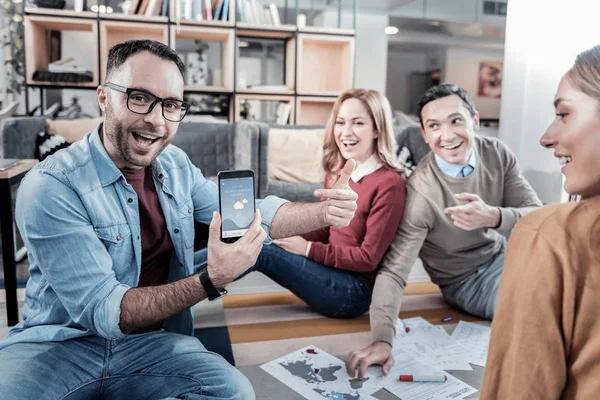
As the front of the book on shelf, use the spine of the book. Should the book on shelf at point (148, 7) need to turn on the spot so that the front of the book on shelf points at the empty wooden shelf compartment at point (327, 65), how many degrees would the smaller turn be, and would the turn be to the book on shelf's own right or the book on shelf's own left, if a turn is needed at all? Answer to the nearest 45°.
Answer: approximately 90° to the book on shelf's own left

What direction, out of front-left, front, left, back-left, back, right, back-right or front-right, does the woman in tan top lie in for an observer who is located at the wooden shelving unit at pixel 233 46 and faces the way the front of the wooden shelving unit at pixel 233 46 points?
front

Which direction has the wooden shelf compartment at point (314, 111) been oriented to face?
toward the camera

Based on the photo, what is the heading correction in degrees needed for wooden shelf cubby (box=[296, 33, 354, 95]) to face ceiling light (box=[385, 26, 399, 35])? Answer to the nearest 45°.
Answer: approximately 180°

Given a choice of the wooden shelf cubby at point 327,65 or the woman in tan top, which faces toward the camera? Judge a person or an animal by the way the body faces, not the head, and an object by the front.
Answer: the wooden shelf cubby

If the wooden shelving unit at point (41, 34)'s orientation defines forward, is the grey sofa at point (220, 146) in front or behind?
in front

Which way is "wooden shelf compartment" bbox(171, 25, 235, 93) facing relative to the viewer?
toward the camera

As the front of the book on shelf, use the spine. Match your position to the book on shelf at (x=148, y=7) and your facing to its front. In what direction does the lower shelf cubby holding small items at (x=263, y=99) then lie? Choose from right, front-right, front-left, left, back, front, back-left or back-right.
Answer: left

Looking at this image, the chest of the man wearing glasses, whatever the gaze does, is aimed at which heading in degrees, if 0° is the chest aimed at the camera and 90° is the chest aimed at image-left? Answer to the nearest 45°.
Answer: approximately 315°

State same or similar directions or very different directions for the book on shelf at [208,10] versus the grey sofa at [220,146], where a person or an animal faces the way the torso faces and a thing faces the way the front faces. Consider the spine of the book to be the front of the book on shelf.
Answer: same or similar directions

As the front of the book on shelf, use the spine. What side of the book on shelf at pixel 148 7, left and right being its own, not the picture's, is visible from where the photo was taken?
front

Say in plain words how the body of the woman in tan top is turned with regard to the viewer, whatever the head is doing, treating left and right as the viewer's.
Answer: facing away from the viewer and to the left of the viewer

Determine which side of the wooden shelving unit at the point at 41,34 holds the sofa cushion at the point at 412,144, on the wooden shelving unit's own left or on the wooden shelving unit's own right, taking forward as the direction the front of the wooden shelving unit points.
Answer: on the wooden shelving unit's own left

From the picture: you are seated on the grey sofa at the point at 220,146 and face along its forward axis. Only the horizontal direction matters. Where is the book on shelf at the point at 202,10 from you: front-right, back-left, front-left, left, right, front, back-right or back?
back

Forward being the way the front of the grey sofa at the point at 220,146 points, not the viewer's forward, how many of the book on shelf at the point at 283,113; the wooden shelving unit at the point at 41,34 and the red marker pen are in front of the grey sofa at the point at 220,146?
1

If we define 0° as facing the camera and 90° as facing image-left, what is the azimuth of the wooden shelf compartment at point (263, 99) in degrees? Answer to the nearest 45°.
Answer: approximately 0°
